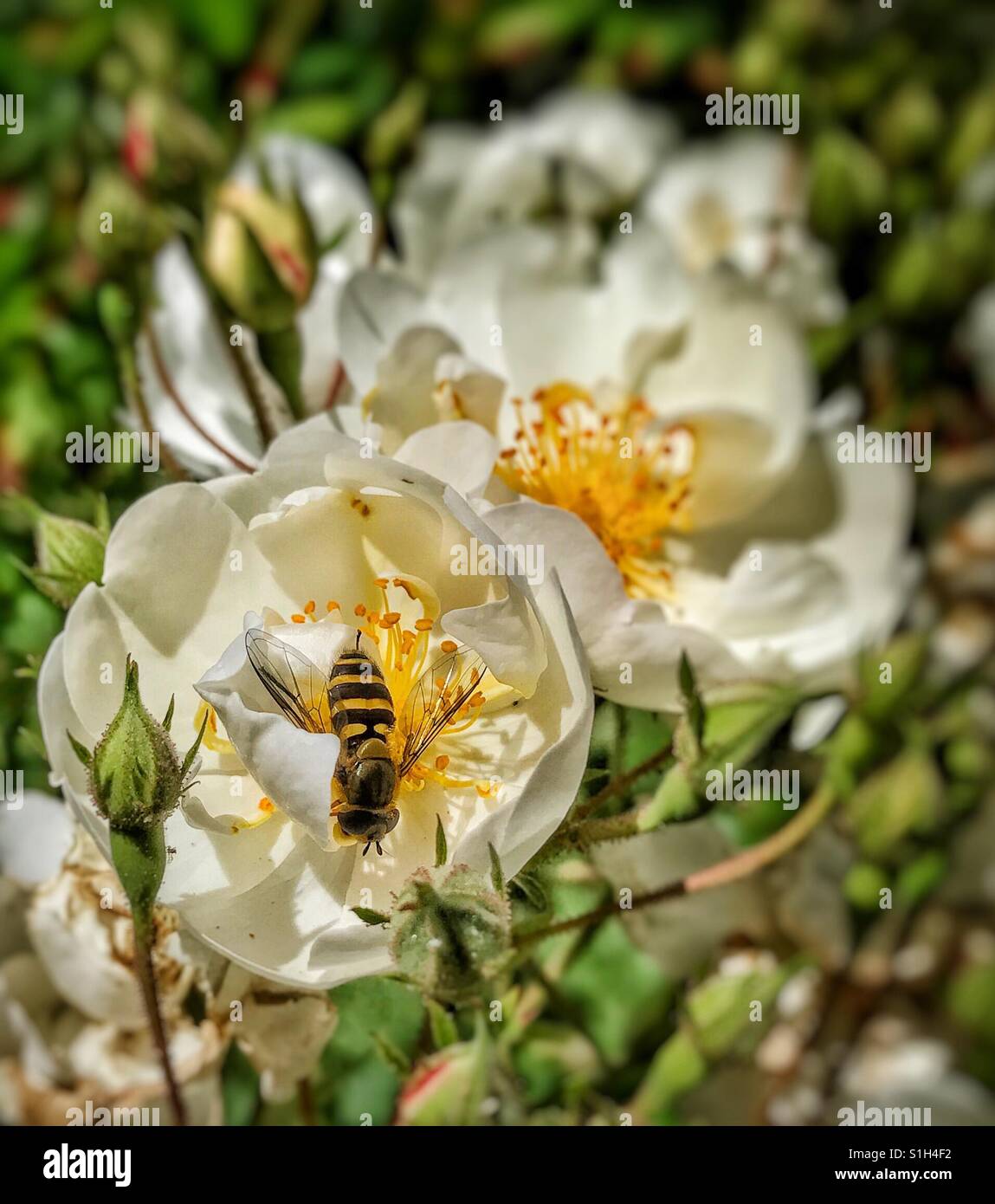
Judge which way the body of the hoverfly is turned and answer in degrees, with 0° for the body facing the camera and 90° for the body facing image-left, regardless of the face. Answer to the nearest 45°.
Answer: approximately 0°
